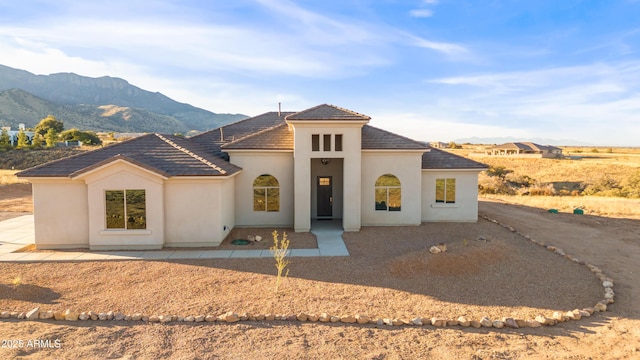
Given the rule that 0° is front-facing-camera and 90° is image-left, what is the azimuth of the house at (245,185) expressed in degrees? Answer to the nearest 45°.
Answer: approximately 0°

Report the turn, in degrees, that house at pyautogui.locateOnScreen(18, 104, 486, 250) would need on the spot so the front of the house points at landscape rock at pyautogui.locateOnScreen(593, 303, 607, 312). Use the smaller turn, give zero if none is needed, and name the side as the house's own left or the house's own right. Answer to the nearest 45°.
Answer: approximately 45° to the house's own left

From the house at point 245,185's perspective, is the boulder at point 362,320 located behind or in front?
in front

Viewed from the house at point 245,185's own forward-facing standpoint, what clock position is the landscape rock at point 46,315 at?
The landscape rock is roughly at 1 o'clock from the house.

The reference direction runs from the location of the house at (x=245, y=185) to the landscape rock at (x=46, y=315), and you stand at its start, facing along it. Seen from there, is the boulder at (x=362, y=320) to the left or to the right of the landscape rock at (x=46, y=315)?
left

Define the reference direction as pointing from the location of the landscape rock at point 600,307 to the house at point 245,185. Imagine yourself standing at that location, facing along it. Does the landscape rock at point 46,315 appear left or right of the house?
left
